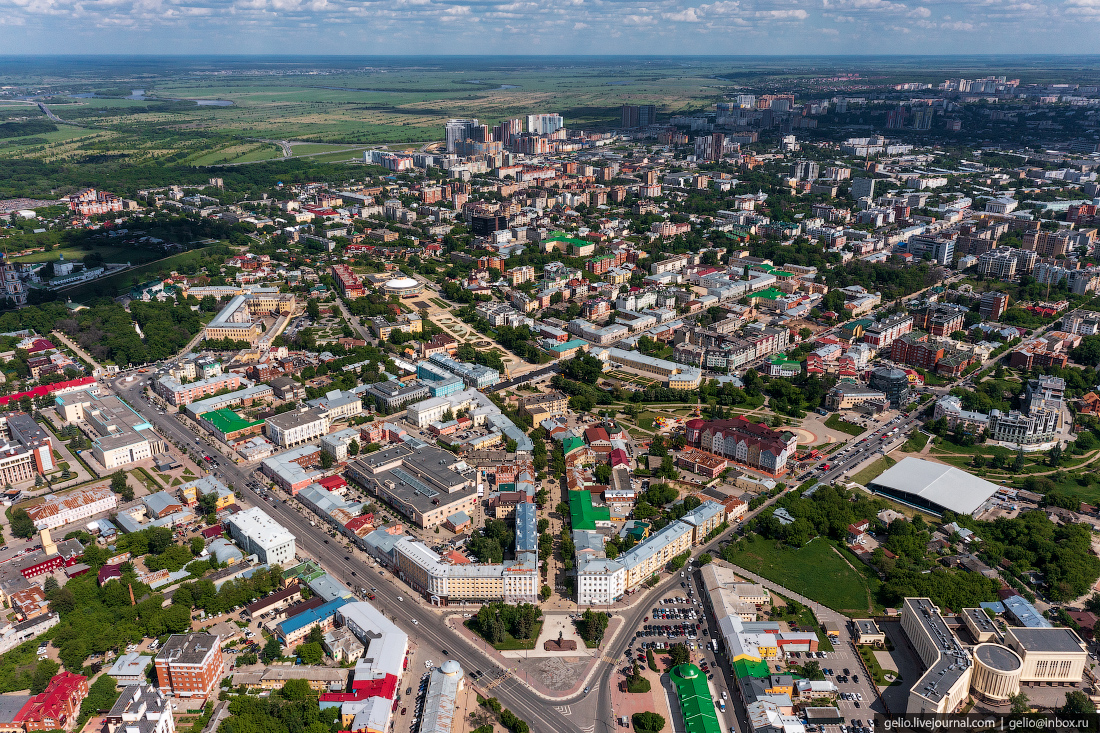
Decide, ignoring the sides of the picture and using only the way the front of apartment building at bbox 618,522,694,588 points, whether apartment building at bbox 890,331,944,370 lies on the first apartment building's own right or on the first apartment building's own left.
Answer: on the first apartment building's own left

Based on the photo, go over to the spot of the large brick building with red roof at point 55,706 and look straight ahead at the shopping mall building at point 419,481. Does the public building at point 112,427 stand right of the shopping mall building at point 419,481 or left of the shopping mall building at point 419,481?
left

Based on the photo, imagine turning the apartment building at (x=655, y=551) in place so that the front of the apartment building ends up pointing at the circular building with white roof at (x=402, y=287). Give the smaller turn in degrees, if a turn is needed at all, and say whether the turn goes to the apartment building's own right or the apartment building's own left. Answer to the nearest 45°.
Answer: approximately 180°

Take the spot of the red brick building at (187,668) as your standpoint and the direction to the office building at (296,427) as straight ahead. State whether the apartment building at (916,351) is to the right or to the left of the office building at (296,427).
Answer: right

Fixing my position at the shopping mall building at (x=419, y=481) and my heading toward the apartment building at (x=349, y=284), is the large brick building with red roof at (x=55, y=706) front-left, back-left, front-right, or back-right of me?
back-left
